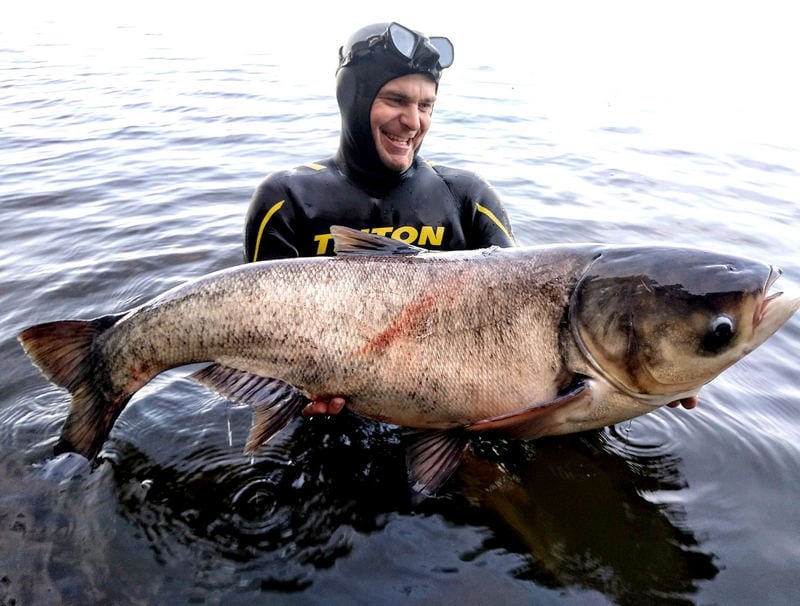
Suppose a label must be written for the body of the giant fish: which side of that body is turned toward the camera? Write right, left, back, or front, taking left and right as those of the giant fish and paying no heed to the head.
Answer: right

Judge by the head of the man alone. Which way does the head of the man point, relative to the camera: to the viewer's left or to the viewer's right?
to the viewer's right

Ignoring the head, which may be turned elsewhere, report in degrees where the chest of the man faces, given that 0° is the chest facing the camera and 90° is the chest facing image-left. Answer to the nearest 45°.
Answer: approximately 0°
